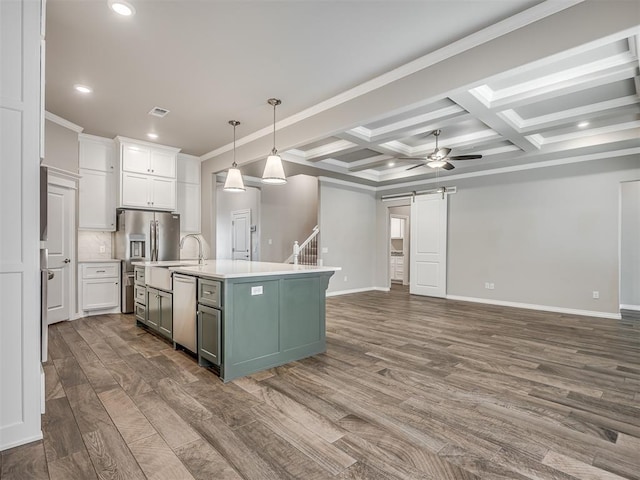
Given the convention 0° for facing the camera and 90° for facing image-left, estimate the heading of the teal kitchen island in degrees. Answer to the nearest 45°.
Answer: approximately 45°

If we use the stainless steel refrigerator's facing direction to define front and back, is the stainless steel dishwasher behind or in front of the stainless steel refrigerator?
in front

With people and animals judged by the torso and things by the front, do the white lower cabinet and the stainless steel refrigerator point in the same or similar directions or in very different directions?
same or similar directions

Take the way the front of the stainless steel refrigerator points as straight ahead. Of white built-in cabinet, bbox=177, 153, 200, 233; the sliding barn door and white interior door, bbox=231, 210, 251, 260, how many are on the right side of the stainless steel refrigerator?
0

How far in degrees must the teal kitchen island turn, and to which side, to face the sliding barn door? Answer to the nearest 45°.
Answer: approximately 180°

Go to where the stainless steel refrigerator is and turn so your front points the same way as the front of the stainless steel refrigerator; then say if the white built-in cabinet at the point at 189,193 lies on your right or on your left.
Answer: on your left

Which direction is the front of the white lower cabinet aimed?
toward the camera

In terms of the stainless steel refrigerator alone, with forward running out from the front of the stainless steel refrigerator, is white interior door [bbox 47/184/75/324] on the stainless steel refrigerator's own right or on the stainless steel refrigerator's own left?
on the stainless steel refrigerator's own right

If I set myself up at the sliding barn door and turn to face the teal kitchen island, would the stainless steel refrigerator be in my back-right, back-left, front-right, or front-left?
front-right

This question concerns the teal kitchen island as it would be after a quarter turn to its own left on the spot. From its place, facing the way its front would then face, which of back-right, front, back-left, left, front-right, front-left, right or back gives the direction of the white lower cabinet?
back

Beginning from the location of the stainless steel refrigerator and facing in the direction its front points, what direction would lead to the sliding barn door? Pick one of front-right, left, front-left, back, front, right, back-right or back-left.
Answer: left

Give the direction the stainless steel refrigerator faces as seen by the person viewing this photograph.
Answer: facing the viewer
